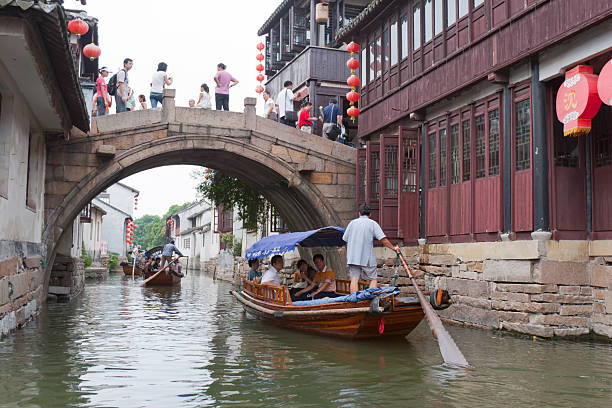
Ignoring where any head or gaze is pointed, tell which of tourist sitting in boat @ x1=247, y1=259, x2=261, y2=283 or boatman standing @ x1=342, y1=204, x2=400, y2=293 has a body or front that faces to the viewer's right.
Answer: the tourist sitting in boat

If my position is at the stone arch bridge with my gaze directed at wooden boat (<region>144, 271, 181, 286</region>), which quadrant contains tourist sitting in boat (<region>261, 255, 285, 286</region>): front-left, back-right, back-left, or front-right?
back-right

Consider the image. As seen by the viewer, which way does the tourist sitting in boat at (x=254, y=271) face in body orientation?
to the viewer's right
